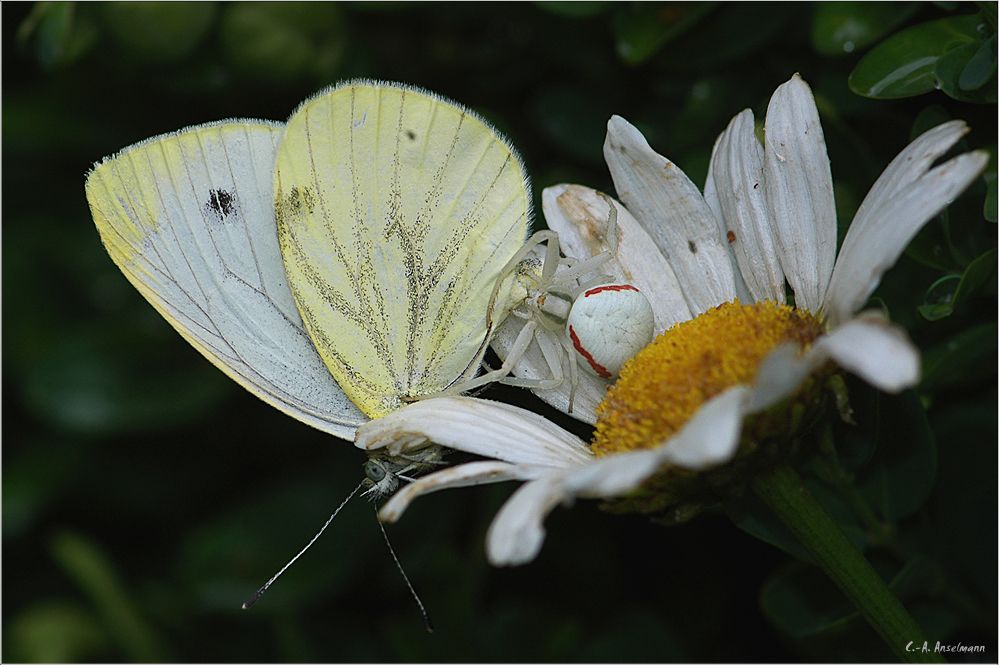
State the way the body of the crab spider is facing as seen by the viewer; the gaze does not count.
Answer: to the viewer's left

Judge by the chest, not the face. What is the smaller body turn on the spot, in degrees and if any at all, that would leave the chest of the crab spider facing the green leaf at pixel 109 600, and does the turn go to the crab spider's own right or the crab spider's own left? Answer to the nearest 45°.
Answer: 0° — it already faces it

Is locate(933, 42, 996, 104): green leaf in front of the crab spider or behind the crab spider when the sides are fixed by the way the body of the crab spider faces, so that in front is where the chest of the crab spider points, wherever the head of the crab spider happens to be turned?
behind

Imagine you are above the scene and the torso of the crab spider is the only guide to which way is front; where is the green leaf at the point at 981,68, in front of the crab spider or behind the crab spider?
behind

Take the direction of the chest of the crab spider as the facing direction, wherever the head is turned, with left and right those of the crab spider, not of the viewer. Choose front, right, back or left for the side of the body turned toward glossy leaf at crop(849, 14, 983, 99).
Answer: back
